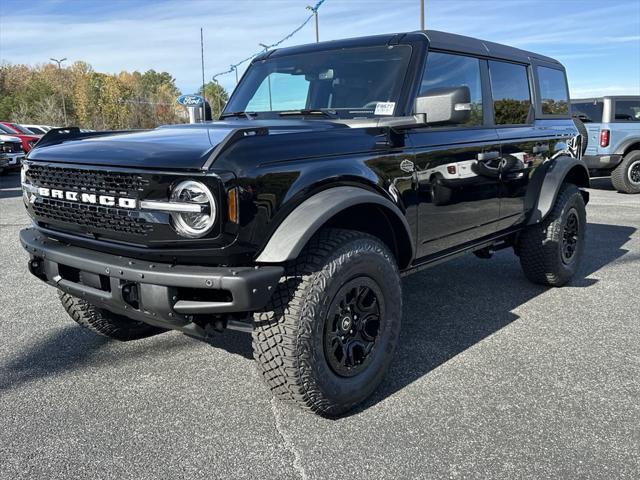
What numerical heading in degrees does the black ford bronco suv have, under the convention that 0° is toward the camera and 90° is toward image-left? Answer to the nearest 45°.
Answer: approximately 45°

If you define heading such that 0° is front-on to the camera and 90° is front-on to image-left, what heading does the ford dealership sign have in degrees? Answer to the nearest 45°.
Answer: approximately 0°

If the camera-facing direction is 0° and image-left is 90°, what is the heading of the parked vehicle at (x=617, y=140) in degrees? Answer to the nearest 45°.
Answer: approximately 225°

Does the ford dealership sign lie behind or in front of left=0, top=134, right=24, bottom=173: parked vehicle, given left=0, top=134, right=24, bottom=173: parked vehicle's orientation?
behind

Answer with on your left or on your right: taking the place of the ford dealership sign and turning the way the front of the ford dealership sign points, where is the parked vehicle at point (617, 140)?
on your left

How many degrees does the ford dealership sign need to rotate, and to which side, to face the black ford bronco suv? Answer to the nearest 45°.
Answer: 0° — it already faces it

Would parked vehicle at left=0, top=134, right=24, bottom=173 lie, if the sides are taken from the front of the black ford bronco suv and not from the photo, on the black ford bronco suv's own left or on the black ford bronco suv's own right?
on the black ford bronco suv's own right
